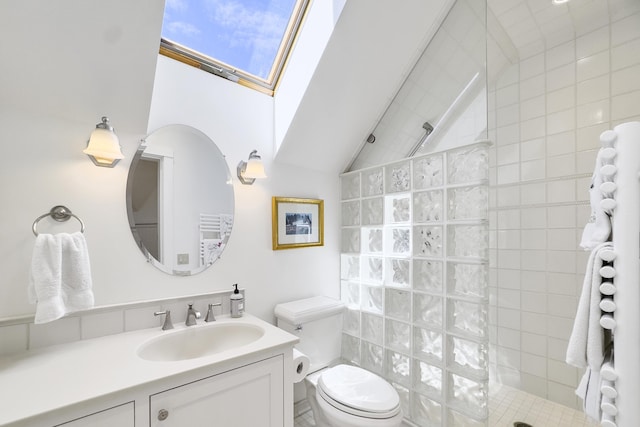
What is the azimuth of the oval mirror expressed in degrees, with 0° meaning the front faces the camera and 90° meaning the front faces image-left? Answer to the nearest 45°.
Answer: approximately 0°

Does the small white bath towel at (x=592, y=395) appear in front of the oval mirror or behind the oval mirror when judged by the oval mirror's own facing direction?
in front

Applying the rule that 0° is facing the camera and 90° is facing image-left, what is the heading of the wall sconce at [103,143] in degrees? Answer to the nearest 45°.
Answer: approximately 0°

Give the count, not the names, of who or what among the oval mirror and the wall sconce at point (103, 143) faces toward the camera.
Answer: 2

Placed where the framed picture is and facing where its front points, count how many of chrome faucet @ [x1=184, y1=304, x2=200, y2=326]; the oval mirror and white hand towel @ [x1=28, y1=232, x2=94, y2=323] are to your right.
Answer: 3

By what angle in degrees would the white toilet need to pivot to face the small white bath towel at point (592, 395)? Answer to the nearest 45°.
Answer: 0° — it already faces it

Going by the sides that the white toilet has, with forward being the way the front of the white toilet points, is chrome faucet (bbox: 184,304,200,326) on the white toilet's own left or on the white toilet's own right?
on the white toilet's own right

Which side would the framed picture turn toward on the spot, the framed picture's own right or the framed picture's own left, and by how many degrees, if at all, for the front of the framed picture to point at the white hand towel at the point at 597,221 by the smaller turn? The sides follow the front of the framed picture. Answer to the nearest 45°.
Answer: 0° — it already faces it
